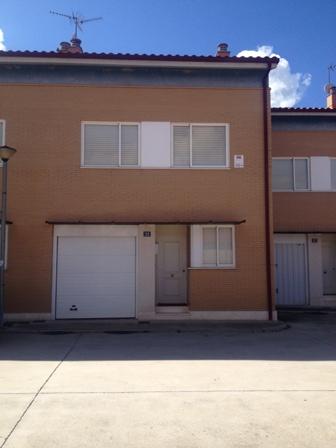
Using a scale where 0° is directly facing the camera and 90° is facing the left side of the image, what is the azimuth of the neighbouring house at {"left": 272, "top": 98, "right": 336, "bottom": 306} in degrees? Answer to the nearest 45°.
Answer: approximately 0°

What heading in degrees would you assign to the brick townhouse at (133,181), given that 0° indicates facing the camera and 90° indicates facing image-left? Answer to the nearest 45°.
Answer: approximately 0°
